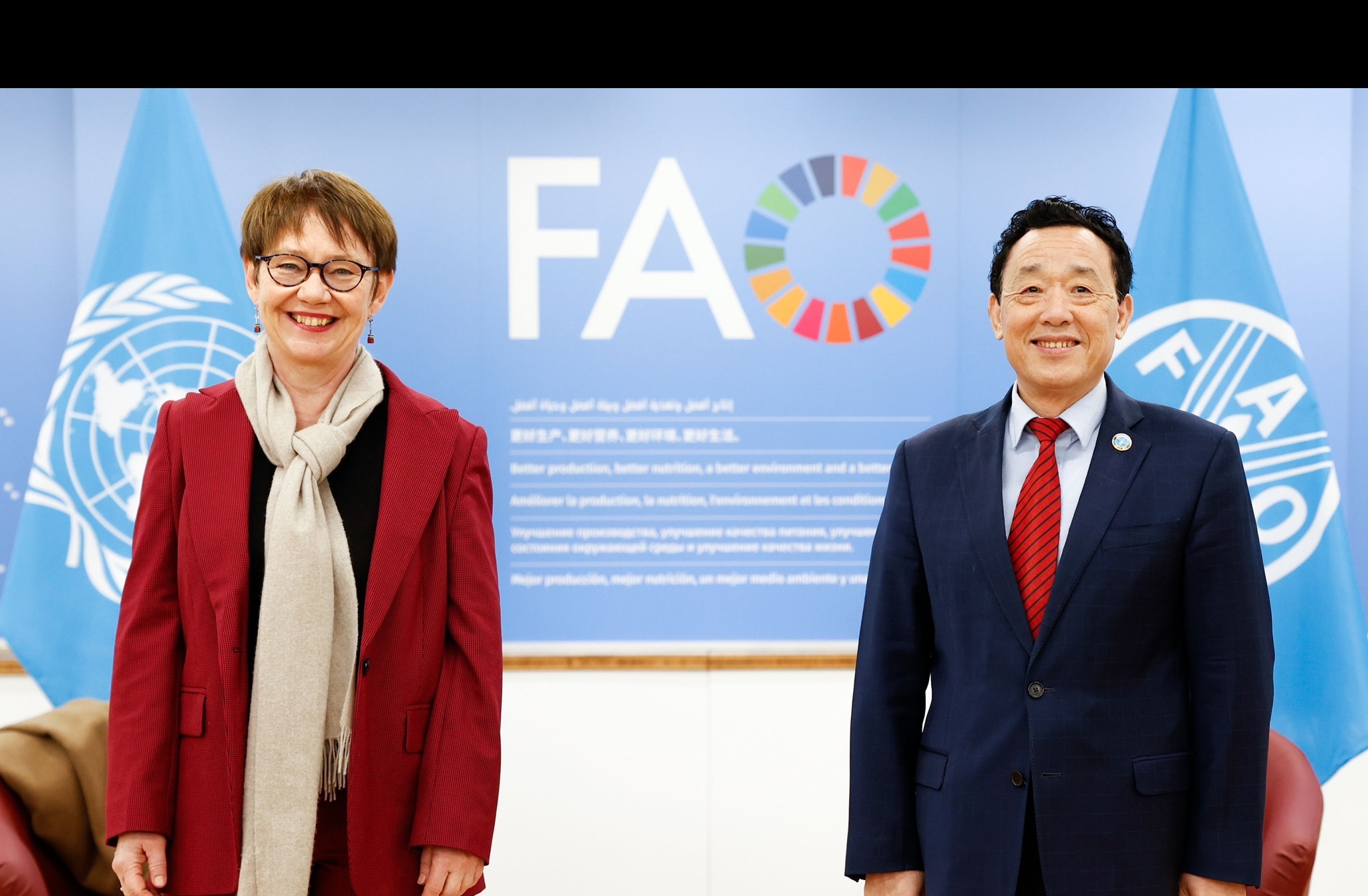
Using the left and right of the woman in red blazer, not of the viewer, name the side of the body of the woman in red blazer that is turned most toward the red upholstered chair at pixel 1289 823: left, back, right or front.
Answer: left

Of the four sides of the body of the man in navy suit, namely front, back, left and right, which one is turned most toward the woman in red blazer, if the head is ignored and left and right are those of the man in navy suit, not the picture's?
right

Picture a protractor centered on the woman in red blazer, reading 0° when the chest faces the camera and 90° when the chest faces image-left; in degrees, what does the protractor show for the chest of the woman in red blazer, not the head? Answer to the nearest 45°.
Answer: approximately 0°

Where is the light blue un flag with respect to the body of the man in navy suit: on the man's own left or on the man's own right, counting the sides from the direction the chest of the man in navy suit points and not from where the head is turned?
on the man's own right

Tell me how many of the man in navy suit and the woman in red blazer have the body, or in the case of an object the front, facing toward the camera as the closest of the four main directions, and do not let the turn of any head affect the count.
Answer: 2

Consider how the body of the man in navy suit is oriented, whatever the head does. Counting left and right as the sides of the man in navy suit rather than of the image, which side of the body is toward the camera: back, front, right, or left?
front

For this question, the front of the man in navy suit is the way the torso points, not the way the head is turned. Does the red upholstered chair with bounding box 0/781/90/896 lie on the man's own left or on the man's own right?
on the man's own right
